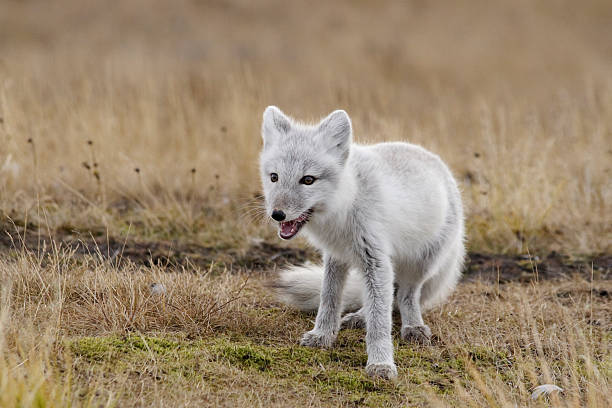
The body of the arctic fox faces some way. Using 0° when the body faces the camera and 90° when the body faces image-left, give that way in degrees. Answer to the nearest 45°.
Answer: approximately 45°
